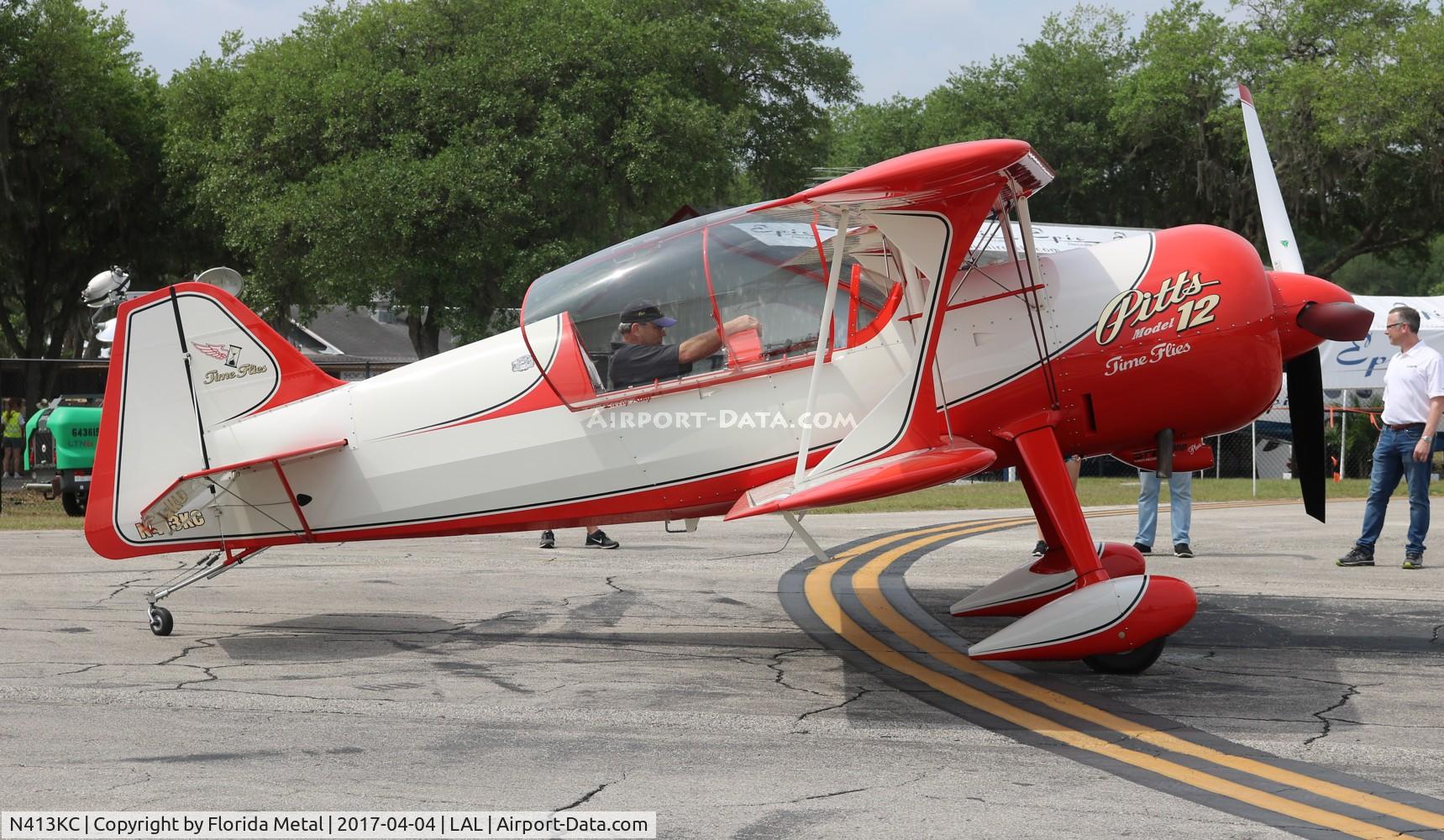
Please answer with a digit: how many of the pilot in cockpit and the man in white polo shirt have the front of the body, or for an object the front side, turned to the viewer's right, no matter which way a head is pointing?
1

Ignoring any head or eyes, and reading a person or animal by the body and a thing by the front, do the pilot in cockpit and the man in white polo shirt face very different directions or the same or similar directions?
very different directions

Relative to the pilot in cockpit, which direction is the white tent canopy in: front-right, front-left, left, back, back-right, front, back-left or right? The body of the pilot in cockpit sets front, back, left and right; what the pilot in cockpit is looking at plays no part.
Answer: front-left

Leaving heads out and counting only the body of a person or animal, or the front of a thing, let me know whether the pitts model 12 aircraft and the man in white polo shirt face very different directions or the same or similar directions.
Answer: very different directions

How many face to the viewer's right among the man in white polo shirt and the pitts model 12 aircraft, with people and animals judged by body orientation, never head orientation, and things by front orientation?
1

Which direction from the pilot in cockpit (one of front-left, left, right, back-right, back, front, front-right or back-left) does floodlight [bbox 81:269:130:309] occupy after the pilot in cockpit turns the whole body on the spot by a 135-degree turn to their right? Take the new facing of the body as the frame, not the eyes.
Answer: right

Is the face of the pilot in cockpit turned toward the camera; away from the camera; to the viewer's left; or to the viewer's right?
to the viewer's right

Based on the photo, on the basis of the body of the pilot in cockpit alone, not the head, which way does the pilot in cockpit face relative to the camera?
to the viewer's right

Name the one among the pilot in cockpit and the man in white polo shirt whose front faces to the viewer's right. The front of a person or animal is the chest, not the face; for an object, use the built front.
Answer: the pilot in cockpit

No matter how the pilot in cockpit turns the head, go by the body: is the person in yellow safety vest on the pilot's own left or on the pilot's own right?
on the pilot's own left

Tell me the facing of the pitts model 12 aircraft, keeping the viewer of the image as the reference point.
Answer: facing to the right of the viewer

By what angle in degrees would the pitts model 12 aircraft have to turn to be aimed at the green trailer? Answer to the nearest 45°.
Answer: approximately 135° to its left
